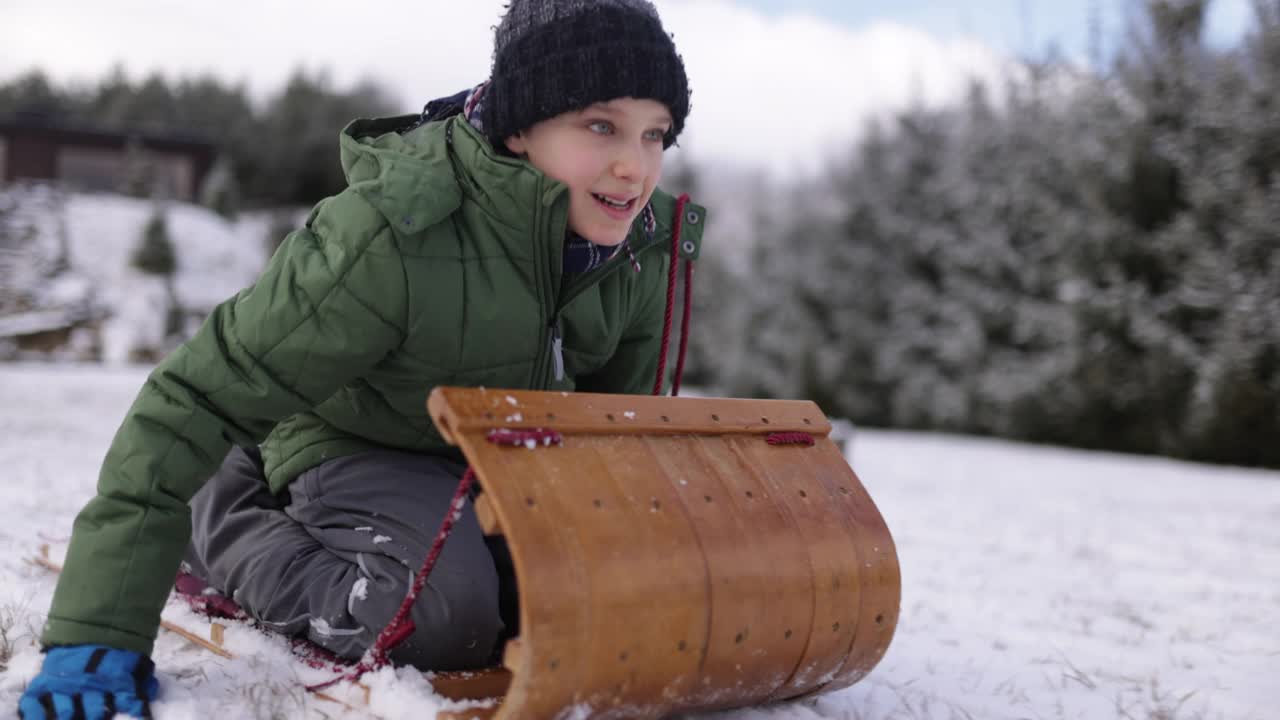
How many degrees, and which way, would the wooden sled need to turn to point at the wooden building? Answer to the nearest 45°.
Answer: approximately 180°

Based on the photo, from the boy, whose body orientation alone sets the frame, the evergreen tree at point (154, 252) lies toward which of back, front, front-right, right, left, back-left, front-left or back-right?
back-left

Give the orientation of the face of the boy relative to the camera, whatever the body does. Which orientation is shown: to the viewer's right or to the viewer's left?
to the viewer's right

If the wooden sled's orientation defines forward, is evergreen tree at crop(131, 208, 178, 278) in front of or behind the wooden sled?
behind

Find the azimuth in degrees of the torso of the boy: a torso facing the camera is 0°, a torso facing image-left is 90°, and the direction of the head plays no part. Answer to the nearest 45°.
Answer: approximately 315°

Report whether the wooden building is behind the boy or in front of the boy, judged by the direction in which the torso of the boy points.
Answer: behind

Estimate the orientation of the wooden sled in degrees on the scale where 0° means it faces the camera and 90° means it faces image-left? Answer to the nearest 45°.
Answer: approximately 315°
